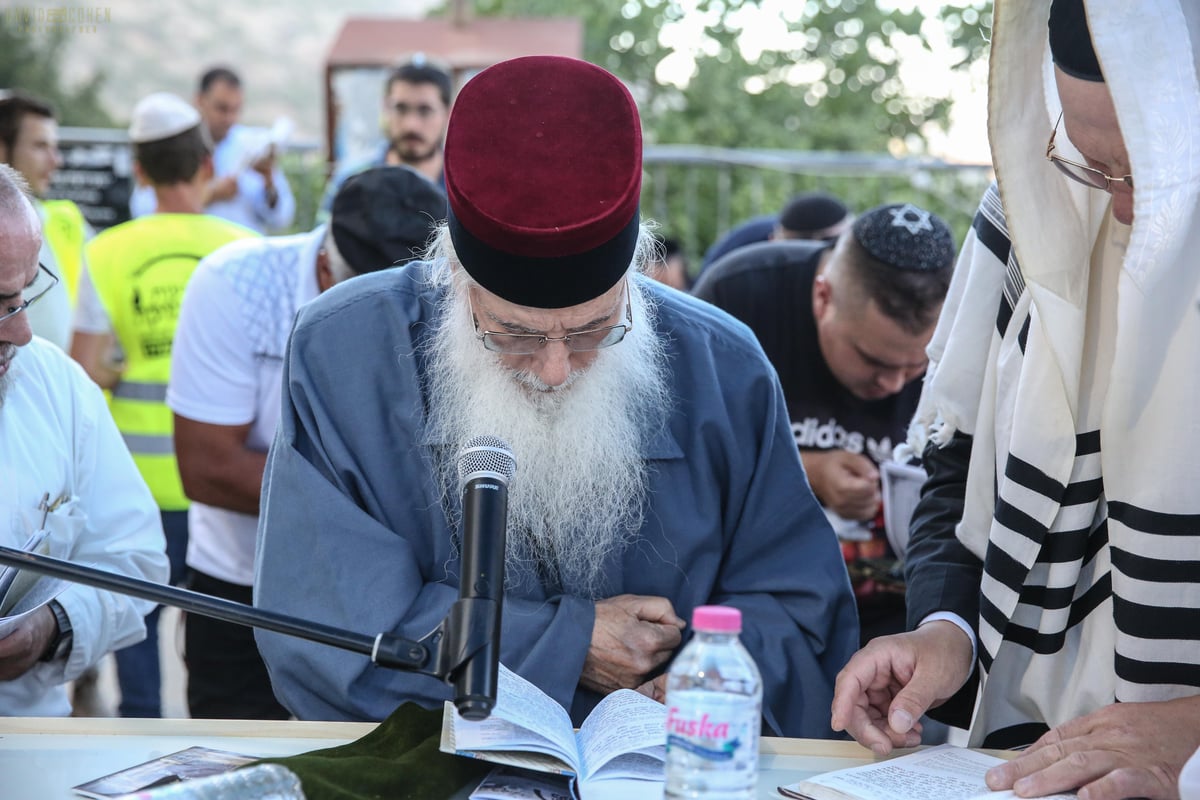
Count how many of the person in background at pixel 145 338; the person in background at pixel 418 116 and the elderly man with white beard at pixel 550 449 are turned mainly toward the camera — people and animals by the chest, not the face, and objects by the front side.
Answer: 2

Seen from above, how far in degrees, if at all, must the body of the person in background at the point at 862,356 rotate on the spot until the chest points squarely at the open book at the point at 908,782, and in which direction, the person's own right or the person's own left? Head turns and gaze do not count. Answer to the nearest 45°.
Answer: approximately 45° to the person's own right

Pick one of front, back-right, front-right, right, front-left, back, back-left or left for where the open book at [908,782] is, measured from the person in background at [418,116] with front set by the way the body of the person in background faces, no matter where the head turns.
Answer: front

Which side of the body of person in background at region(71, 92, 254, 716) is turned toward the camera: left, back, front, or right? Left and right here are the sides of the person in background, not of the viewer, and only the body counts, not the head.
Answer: back

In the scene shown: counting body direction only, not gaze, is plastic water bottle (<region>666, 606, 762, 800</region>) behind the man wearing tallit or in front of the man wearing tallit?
in front

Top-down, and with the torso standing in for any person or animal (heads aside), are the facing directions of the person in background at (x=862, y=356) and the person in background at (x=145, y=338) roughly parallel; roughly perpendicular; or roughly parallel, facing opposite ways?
roughly parallel, facing opposite ways

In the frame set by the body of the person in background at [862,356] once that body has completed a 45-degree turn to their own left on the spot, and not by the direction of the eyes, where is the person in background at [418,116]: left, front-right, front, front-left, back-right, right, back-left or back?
back-left

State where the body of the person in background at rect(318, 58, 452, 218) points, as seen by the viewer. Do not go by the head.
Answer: toward the camera

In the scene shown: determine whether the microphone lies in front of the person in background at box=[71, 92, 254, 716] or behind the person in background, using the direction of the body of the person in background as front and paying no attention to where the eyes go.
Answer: behind

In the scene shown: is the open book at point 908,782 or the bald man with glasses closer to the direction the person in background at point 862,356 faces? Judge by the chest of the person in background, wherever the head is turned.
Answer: the open book

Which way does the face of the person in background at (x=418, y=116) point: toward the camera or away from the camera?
toward the camera

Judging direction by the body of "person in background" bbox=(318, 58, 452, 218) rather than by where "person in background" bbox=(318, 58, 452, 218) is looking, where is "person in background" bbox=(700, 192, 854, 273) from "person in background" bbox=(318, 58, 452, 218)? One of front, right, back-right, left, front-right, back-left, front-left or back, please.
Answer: left

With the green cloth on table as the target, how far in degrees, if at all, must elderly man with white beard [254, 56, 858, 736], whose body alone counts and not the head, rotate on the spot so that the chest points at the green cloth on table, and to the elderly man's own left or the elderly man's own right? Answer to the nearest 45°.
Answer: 0° — they already face it

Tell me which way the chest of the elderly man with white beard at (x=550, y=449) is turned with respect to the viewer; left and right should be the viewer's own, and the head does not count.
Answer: facing the viewer

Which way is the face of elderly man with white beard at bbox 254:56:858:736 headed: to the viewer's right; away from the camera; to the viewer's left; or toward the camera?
toward the camera
